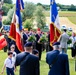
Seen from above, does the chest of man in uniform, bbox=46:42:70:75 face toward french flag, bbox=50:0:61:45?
yes

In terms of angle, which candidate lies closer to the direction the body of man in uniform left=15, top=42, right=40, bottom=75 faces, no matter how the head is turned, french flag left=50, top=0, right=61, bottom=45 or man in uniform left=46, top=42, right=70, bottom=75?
the french flag

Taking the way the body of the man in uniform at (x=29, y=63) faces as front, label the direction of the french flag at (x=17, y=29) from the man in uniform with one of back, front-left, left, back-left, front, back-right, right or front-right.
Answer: front

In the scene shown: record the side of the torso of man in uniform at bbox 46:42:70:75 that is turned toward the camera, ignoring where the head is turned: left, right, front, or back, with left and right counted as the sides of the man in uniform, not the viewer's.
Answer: back

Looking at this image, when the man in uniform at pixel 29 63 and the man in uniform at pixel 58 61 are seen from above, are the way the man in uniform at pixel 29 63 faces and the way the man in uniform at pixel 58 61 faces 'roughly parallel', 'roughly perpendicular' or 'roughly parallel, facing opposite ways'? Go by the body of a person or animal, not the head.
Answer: roughly parallel

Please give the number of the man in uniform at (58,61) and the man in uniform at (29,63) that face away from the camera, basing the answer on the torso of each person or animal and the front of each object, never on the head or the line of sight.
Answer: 2

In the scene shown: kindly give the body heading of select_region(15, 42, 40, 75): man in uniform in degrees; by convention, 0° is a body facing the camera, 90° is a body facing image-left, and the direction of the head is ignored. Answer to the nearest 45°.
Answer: approximately 180°

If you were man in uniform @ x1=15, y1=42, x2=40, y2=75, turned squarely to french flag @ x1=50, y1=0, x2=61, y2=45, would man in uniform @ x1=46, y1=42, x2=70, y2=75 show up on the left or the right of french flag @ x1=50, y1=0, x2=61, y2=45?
right

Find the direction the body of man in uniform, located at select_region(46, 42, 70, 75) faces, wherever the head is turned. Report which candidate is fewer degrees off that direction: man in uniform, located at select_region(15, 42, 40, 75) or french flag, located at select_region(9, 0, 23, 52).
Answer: the french flag

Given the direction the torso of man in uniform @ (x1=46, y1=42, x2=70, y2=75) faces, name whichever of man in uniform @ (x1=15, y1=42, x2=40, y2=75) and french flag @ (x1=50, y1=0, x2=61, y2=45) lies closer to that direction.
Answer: the french flag
